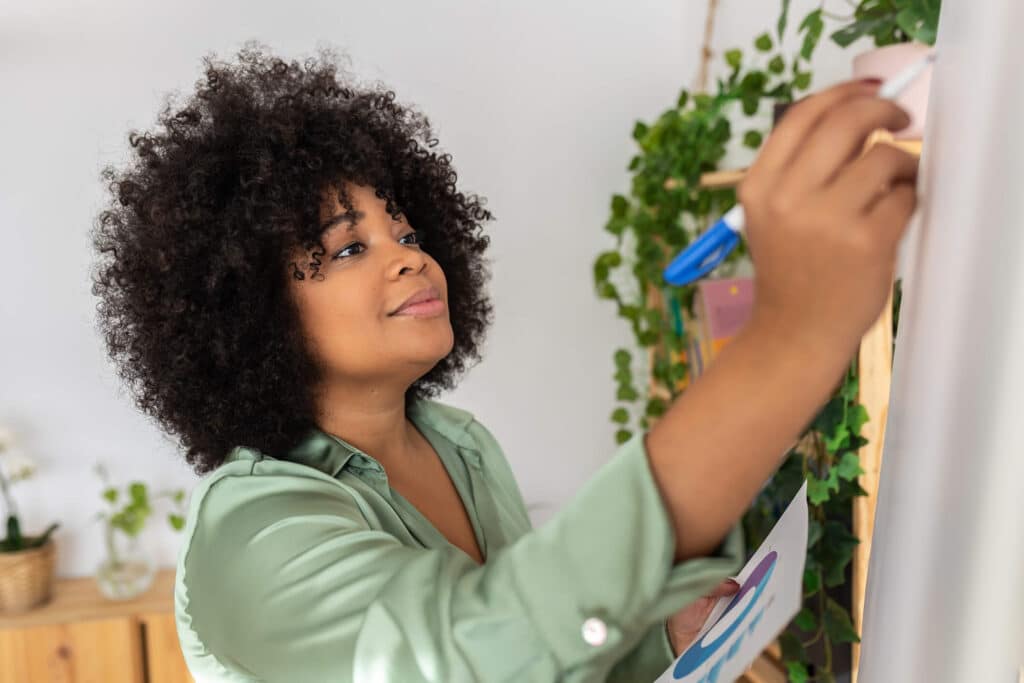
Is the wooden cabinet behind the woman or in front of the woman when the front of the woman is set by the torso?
behind

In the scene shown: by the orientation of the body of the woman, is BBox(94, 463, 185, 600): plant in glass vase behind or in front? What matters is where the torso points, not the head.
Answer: behind

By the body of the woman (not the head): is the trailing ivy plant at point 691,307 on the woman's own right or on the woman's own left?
on the woman's own left

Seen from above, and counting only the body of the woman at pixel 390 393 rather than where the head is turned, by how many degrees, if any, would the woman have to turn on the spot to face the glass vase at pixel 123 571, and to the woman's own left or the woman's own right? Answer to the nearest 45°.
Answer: approximately 180°

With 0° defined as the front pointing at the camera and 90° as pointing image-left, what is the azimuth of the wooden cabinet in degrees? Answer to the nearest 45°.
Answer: approximately 0°

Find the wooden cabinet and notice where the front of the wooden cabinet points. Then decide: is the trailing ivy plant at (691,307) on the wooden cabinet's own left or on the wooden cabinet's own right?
on the wooden cabinet's own left

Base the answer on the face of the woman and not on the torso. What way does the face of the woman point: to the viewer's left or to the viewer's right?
to the viewer's right

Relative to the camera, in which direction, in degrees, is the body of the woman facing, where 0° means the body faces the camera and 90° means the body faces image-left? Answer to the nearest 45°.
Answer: approximately 315°

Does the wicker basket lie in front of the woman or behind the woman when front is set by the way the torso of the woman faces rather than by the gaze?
behind
